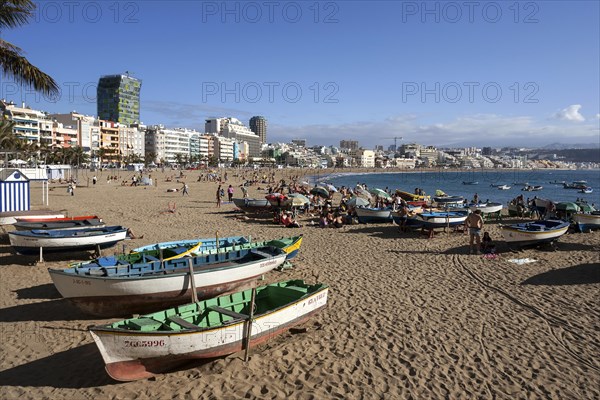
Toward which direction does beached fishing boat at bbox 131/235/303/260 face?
to the viewer's right

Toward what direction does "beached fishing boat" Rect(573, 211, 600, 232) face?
to the viewer's left

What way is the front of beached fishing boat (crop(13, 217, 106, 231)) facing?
to the viewer's left

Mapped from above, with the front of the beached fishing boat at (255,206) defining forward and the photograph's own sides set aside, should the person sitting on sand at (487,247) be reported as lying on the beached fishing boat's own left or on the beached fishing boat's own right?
on the beached fishing boat's own left
